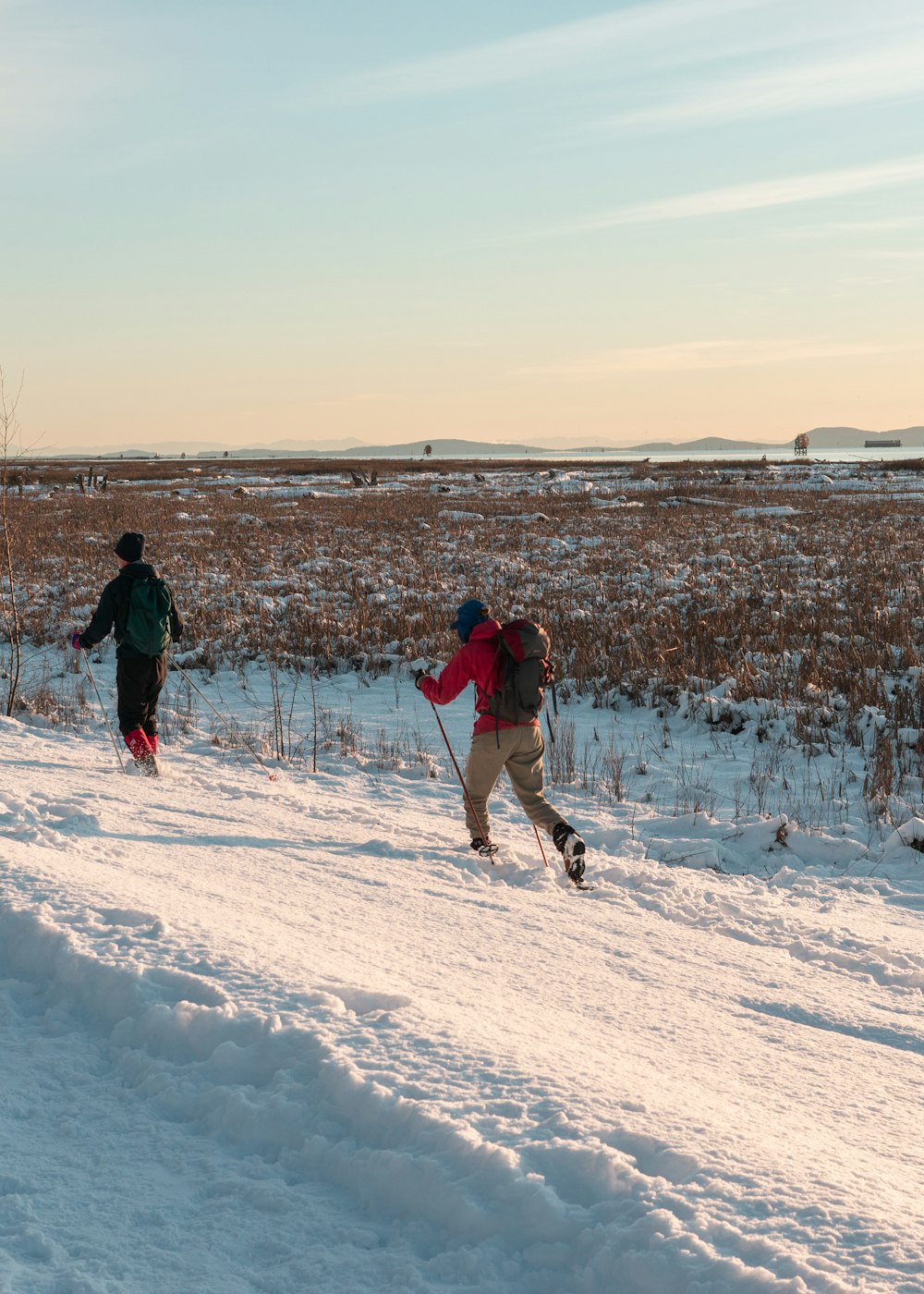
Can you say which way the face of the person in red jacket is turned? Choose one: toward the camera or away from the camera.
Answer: away from the camera

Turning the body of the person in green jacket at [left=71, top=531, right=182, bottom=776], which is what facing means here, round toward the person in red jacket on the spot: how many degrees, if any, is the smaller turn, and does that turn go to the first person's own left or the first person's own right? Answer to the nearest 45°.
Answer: approximately 180°

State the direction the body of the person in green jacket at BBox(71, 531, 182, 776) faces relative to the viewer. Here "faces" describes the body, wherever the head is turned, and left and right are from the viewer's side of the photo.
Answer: facing away from the viewer and to the left of the viewer

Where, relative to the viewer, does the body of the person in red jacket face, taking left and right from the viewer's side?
facing away from the viewer and to the left of the viewer

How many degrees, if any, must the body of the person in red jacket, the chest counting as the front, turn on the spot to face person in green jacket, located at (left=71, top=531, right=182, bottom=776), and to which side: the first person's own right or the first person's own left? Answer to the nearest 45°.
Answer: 0° — they already face them
